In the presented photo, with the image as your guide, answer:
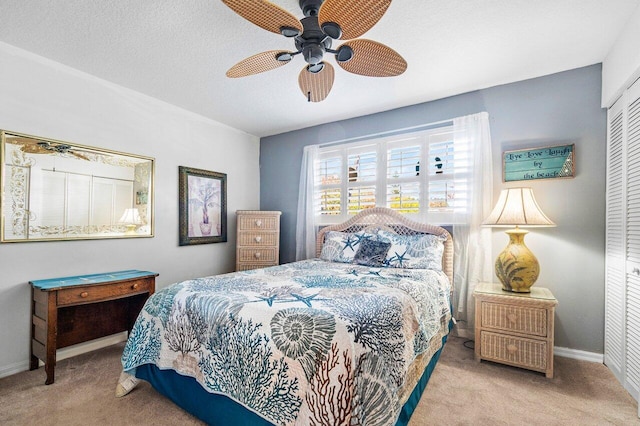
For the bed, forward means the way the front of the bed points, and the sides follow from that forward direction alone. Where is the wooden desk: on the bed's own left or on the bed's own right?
on the bed's own right

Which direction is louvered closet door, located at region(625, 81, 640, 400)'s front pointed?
to the viewer's left

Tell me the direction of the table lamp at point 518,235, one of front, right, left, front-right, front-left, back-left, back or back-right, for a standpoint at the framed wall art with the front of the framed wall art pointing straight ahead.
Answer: front

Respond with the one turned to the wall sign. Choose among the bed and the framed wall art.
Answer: the framed wall art

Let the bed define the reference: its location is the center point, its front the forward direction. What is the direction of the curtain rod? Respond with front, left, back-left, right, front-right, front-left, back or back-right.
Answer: back

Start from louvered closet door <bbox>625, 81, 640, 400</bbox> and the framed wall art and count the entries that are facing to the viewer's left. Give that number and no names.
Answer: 1

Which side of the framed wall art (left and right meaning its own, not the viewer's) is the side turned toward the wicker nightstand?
front

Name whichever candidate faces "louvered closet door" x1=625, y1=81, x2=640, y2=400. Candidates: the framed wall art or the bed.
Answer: the framed wall art

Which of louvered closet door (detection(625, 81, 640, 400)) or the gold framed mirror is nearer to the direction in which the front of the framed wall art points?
the louvered closet door

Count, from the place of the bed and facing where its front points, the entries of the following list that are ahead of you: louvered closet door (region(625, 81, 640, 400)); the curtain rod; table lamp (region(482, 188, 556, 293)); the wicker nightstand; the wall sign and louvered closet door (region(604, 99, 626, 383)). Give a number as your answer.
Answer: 0

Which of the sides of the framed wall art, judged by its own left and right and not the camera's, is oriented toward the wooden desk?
right

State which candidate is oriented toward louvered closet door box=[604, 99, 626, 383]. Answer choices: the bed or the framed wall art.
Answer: the framed wall art

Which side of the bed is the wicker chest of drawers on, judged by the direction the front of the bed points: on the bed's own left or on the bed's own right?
on the bed's own right

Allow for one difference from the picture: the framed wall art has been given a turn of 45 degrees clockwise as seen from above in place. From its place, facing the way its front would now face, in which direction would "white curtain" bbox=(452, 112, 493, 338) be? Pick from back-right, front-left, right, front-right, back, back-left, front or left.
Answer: front-left

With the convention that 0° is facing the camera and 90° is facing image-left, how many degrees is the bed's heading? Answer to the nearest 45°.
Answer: approximately 45°

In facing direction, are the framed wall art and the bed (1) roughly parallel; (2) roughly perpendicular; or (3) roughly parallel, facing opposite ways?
roughly perpendicular

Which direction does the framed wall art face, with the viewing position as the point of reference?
facing the viewer and to the right of the viewer
